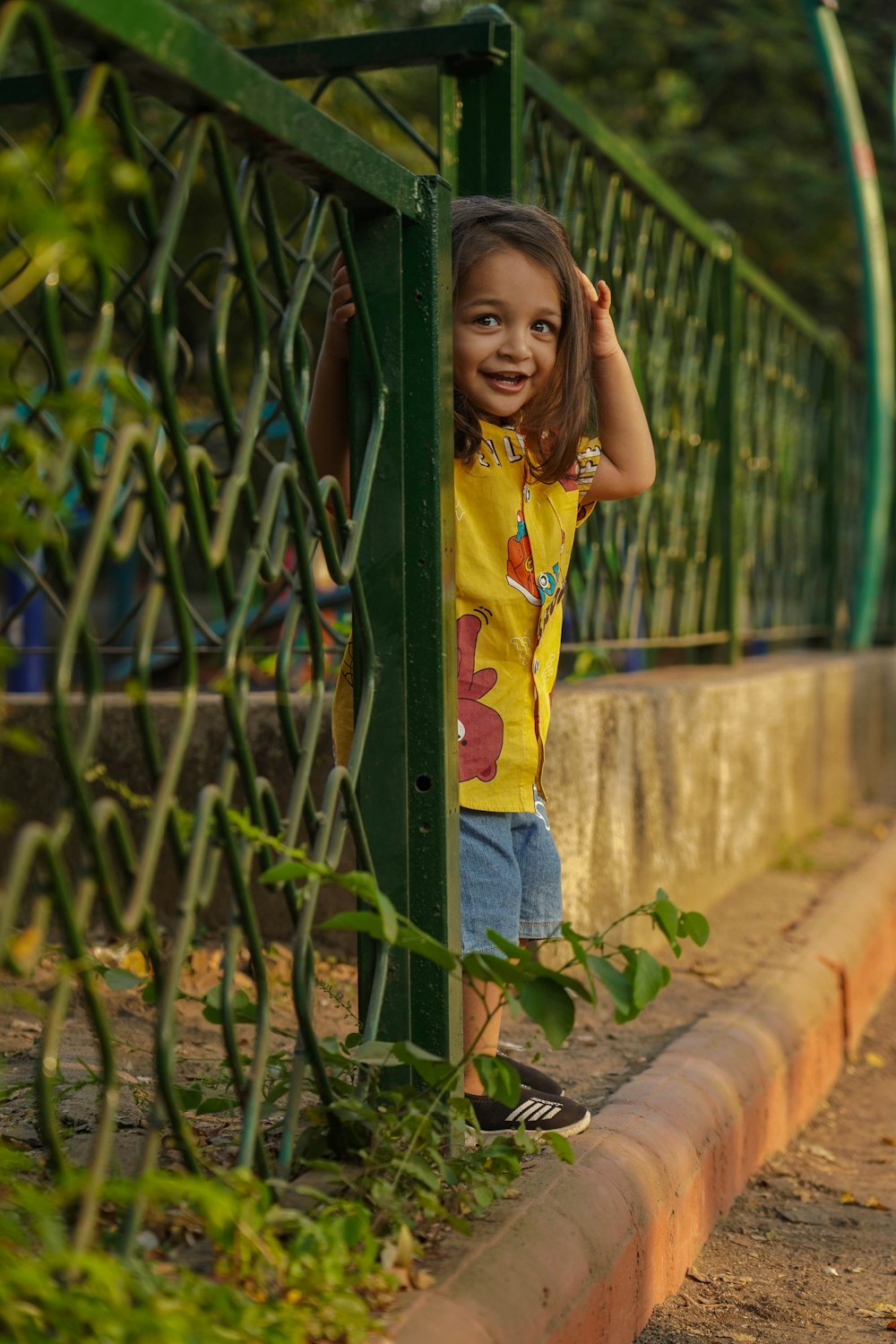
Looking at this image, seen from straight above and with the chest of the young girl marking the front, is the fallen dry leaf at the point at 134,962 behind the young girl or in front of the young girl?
behind

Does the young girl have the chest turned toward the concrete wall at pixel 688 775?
no

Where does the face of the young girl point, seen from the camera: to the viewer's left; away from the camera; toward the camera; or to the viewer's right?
toward the camera

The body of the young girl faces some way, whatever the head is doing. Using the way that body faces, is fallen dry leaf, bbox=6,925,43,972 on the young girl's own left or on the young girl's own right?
on the young girl's own right

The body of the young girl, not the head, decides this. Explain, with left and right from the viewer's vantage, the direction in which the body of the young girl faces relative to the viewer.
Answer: facing the viewer and to the right of the viewer

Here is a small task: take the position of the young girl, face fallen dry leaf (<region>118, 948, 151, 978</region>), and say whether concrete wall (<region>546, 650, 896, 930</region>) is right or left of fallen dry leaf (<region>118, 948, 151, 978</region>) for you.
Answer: right

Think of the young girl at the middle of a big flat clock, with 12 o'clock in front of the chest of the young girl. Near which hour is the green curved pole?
The green curved pole is roughly at 8 o'clock from the young girl.
